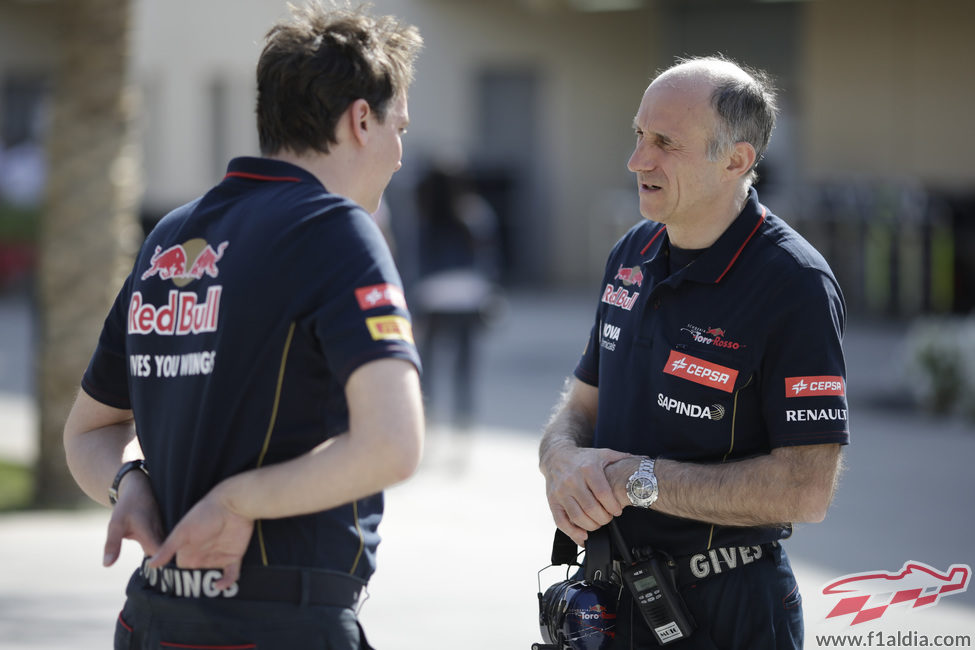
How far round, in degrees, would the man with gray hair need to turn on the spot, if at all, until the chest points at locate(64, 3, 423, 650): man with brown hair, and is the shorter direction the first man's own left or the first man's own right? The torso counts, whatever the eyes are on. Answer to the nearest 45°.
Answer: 0° — they already face them

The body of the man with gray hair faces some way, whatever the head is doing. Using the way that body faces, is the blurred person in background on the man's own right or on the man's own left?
on the man's own right

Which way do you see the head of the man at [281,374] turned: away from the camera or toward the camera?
away from the camera

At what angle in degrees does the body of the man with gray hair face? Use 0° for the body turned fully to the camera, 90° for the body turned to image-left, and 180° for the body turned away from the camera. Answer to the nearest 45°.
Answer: approximately 45°

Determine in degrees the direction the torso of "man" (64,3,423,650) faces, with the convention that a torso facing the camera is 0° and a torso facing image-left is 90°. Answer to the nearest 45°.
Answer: approximately 225°

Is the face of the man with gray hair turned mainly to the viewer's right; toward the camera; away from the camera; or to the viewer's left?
to the viewer's left

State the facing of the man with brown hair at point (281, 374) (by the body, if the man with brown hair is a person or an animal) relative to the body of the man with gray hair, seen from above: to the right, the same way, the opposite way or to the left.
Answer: the opposite way

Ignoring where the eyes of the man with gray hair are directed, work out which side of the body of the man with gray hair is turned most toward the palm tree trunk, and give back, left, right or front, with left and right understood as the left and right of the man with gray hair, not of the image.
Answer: right

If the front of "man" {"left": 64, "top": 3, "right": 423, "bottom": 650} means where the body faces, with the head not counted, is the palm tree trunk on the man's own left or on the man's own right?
on the man's own left
